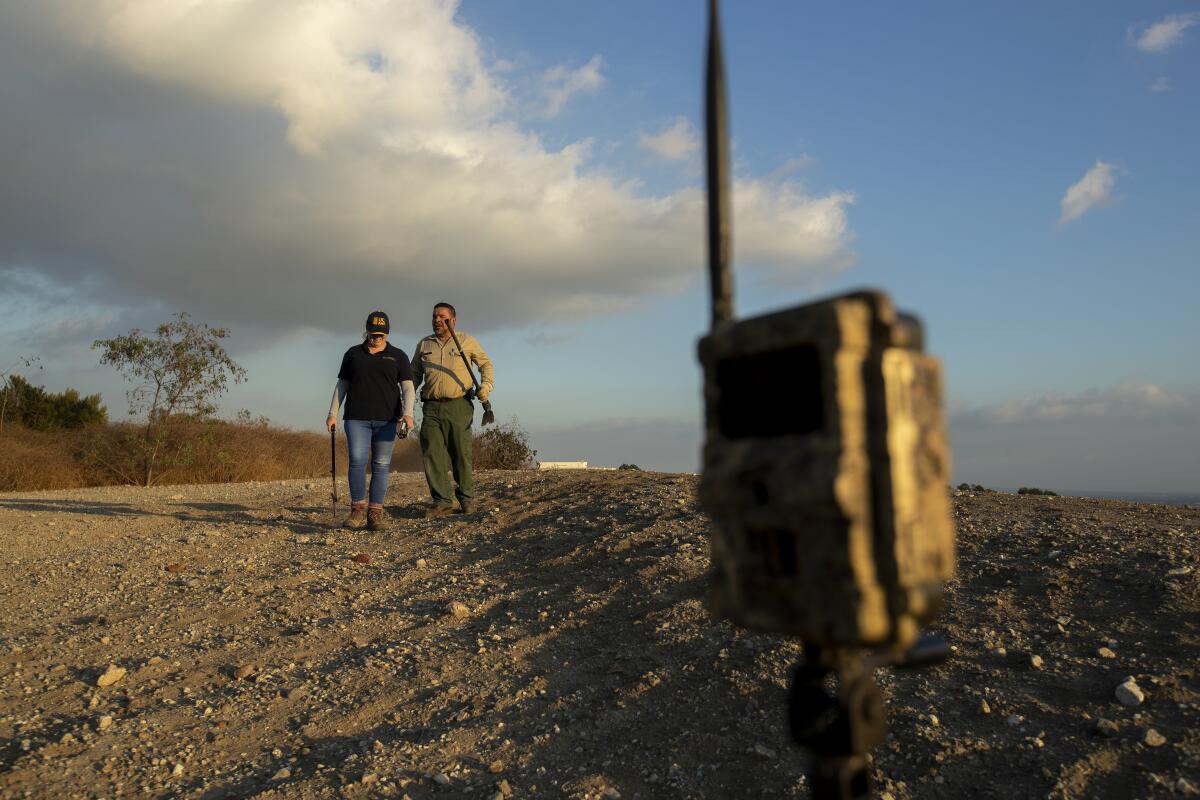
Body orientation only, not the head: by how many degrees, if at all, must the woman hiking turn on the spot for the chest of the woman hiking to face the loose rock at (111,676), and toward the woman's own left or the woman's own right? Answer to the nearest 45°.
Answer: approximately 45° to the woman's own right

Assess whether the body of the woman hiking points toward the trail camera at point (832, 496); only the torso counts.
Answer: yes

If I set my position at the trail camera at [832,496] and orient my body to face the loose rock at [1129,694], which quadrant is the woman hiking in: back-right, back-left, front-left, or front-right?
front-left

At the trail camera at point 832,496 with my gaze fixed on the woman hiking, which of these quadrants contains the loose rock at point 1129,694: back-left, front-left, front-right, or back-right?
front-right

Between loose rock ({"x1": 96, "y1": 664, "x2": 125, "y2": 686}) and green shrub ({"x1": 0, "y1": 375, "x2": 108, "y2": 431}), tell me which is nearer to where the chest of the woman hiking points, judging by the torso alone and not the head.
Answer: the loose rock

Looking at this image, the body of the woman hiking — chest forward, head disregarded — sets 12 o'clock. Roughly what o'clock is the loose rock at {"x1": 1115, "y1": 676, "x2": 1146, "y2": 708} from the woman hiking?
The loose rock is roughly at 11 o'clock from the woman hiking.

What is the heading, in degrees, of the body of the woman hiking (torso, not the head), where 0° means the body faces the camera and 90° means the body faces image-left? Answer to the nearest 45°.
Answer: approximately 0°
